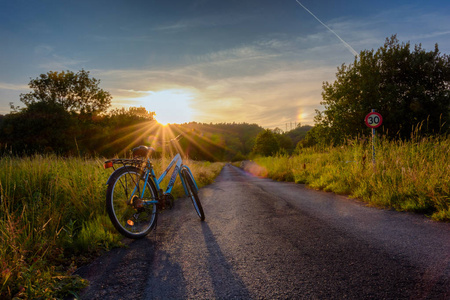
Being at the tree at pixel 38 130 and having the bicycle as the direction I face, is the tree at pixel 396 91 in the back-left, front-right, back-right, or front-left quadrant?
front-left

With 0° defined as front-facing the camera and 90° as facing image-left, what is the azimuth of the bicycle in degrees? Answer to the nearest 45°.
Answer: approximately 225°

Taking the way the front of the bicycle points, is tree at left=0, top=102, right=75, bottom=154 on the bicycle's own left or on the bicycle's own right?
on the bicycle's own left

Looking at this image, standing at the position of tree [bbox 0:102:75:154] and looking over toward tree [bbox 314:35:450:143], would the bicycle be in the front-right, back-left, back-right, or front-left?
front-right

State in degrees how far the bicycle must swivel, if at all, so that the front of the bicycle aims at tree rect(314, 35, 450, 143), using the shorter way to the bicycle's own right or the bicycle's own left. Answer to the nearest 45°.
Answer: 0° — it already faces it
